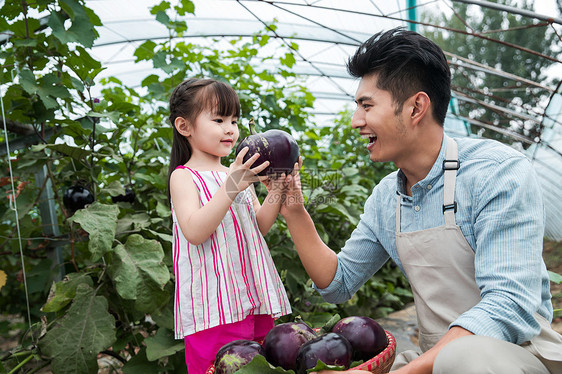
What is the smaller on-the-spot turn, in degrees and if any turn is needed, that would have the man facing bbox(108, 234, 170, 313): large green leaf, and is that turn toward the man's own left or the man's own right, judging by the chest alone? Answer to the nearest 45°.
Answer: approximately 45° to the man's own right

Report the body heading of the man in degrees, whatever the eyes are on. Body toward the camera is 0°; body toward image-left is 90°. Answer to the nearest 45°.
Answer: approximately 45°

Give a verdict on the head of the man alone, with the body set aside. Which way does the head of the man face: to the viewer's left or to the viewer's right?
to the viewer's left

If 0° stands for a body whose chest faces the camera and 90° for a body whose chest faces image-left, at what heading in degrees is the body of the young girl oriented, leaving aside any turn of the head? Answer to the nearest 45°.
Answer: approximately 315°
